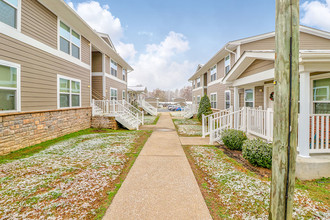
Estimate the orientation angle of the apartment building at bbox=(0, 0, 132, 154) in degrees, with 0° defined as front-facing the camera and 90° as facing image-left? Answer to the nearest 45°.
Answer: approximately 315°

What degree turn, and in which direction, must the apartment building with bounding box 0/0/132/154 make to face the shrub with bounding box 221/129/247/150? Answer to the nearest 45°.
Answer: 0° — it already faces it

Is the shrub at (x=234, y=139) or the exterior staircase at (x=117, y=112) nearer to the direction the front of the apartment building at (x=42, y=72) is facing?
the shrub

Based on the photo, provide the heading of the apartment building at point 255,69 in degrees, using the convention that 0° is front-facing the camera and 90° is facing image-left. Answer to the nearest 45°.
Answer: approximately 45°

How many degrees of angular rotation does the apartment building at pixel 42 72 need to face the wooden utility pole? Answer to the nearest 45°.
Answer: approximately 45° to its right

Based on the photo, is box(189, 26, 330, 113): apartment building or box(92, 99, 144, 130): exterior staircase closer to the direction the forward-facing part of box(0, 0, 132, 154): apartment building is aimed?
the apartment building

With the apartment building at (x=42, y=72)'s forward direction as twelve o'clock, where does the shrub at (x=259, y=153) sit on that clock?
The shrub is roughly at 12 o'clock from the apartment building.
